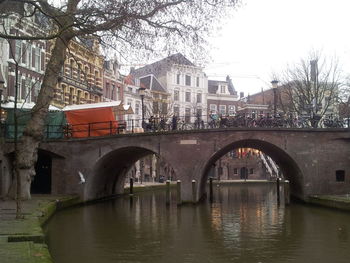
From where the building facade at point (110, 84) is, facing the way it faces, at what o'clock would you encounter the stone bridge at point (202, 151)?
The stone bridge is roughly at 1 o'clock from the building facade.

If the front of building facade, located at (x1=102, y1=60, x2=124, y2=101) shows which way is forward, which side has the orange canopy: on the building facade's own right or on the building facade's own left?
on the building facade's own right

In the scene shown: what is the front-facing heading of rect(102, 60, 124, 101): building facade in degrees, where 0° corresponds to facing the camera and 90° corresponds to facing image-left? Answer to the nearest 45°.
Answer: approximately 315°
